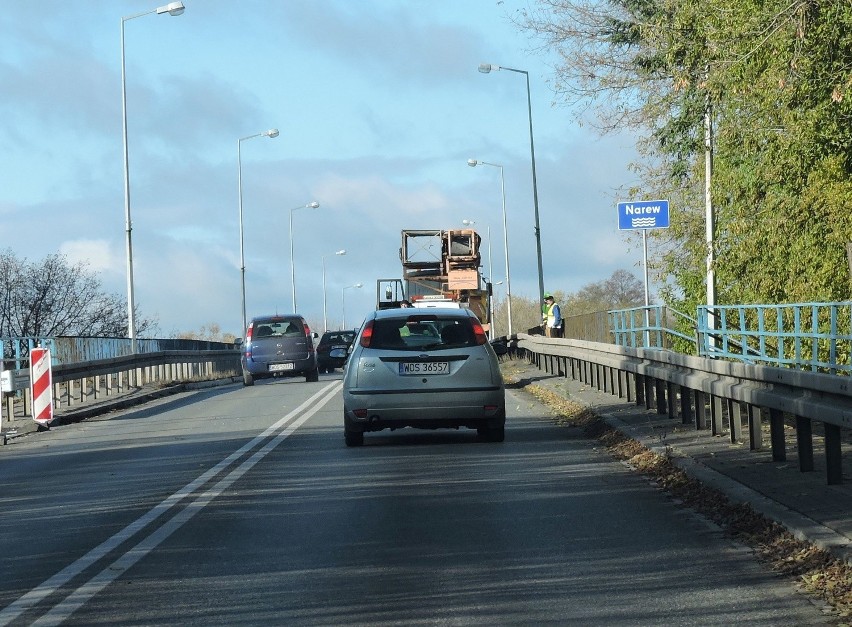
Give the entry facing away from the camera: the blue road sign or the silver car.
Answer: the silver car

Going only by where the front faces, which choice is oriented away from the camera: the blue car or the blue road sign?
the blue car

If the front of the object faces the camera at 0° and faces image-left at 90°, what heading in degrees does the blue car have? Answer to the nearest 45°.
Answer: approximately 180°

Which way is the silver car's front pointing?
away from the camera

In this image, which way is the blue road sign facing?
toward the camera

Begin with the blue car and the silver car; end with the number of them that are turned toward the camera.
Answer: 0

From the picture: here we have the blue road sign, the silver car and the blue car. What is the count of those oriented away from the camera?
2

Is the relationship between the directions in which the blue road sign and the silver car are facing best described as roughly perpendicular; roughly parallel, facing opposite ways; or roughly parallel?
roughly parallel, facing opposite ways

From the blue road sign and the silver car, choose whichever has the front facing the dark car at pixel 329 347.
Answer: the silver car

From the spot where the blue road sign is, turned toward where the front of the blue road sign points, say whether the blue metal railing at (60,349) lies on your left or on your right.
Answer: on your right

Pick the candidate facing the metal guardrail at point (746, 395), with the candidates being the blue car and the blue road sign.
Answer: the blue road sign

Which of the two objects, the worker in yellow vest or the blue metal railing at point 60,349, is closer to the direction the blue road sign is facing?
the blue metal railing
